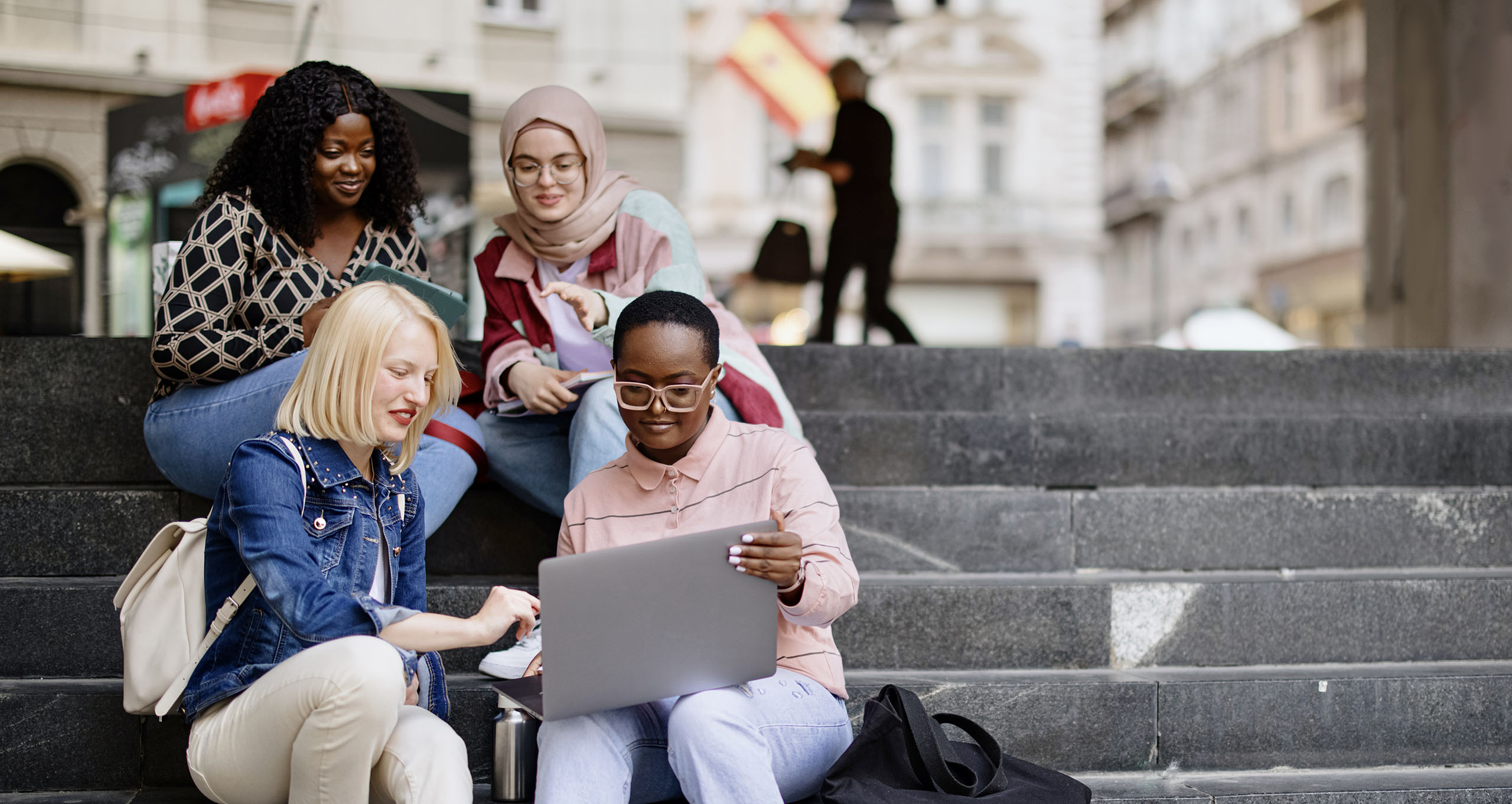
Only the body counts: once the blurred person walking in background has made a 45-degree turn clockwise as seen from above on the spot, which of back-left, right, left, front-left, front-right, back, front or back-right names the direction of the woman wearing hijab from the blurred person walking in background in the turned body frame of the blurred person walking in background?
back-left

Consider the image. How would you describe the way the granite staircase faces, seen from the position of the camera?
facing the viewer

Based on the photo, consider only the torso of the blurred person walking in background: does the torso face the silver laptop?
no

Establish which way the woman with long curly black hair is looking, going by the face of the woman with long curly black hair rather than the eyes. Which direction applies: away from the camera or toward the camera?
toward the camera

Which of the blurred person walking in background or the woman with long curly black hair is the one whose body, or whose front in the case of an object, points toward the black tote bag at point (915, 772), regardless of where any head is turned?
the woman with long curly black hair

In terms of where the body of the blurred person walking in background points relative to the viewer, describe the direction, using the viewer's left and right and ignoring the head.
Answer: facing to the left of the viewer

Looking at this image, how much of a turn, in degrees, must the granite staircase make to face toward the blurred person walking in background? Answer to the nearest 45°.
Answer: approximately 180°

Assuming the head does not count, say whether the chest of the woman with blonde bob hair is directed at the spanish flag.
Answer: no

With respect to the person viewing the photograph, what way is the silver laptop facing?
facing away from the viewer and to the left of the viewer

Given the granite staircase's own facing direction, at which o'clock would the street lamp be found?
The street lamp is roughly at 6 o'clock from the granite staircase.

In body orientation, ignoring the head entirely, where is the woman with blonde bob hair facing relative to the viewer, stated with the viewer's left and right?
facing the viewer and to the right of the viewer

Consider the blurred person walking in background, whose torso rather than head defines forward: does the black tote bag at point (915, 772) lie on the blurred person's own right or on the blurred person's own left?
on the blurred person's own left

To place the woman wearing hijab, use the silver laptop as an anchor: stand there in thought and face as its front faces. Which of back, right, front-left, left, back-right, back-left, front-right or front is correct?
front-right

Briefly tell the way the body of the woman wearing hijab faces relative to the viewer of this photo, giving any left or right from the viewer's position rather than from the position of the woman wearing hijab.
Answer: facing the viewer and to the left of the viewer

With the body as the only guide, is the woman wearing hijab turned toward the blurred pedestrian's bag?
no

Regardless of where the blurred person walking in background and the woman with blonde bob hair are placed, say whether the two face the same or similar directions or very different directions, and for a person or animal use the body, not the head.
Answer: very different directions

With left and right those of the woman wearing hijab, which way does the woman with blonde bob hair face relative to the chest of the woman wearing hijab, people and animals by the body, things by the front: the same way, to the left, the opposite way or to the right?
to the left
